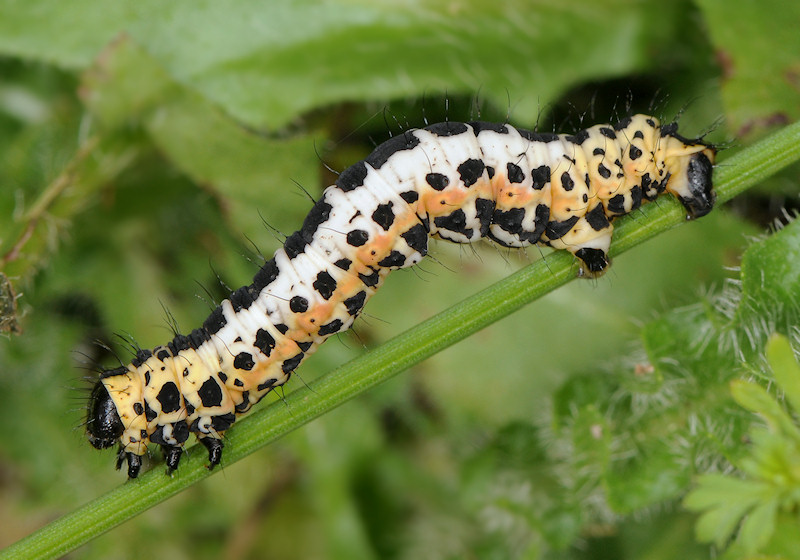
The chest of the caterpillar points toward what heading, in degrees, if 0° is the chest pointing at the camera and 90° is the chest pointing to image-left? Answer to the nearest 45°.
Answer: approximately 90°

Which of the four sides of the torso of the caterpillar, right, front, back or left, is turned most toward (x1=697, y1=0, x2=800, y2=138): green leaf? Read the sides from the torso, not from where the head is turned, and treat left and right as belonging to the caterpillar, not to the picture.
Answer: back

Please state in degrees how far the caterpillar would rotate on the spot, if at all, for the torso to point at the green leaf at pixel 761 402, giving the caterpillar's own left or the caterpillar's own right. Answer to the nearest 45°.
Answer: approximately 135° to the caterpillar's own left

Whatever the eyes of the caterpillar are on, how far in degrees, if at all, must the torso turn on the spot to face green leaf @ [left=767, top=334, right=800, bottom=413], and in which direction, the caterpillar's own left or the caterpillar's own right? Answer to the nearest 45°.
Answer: approximately 135° to the caterpillar's own left
